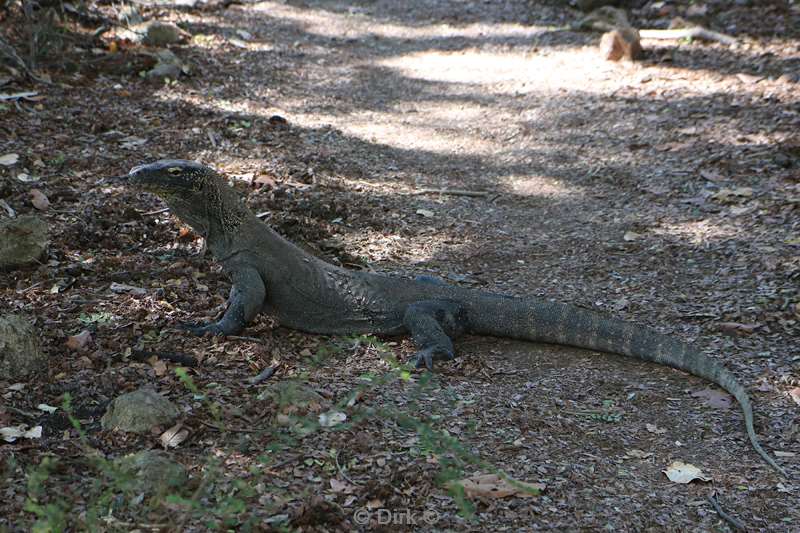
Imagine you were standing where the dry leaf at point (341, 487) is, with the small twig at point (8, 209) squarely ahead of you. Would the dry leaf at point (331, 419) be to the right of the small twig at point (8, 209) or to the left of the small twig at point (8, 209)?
right

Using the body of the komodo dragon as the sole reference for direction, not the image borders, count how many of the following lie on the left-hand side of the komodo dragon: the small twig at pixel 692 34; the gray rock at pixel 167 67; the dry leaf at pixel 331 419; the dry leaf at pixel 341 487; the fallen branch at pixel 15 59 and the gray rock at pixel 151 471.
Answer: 3

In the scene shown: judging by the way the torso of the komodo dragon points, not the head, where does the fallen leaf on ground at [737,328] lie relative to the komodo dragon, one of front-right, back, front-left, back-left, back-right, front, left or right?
back

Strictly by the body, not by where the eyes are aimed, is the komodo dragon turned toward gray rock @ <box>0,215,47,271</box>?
yes

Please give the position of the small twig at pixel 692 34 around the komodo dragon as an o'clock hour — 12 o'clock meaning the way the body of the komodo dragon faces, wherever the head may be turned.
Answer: The small twig is roughly at 4 o'clock from the komodo dragon.

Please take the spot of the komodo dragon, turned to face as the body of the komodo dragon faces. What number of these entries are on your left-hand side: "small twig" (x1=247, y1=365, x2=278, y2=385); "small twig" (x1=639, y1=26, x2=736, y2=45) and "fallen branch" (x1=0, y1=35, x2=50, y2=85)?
1

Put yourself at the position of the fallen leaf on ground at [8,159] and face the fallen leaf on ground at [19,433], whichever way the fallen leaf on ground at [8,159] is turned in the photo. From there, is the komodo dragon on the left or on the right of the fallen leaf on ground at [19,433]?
left

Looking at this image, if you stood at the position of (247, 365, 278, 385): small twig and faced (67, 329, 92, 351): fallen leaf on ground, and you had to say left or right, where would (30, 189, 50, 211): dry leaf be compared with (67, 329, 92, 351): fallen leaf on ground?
right

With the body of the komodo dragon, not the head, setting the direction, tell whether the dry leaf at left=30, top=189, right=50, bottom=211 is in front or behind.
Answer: in front

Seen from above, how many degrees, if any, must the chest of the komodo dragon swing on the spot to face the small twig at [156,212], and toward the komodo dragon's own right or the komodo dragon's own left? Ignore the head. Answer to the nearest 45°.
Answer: approximately 45° to the komodo dragon's own right

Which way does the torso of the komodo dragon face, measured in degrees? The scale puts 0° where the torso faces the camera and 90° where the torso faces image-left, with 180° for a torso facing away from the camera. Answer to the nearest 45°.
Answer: approximately 90°

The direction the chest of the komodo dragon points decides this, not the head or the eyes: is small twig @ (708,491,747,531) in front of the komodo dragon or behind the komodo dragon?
behind

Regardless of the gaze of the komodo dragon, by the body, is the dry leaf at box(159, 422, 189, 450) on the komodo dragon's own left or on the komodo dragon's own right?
on the komodo dragon's own left

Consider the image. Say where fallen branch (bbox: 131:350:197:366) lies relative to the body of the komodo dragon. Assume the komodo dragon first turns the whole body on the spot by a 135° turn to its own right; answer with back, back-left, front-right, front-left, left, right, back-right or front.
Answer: back

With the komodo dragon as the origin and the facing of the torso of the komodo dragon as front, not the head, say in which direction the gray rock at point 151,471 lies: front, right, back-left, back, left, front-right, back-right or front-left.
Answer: left

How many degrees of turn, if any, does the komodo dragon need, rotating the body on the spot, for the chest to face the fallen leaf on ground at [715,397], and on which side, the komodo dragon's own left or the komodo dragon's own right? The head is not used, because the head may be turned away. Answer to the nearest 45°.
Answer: approximately 180°

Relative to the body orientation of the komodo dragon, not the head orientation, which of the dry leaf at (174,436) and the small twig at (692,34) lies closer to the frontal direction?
the dry leaf

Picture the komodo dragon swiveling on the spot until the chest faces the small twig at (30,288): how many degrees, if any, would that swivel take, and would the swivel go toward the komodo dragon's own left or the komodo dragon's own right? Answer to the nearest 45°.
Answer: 0° — it already faces it

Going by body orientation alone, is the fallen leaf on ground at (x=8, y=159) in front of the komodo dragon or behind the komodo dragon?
in front
